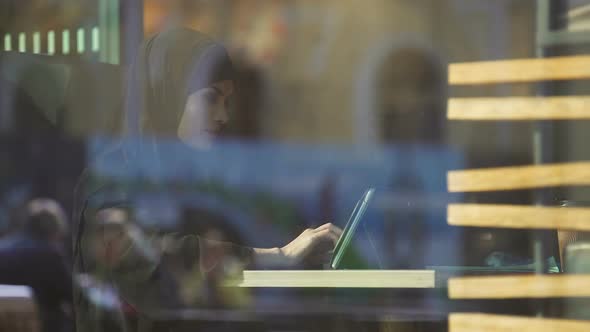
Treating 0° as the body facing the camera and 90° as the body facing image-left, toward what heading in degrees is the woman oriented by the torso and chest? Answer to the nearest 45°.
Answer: approximately 270°

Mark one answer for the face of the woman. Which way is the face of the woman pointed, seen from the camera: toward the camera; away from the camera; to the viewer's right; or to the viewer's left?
to the viewer's right
